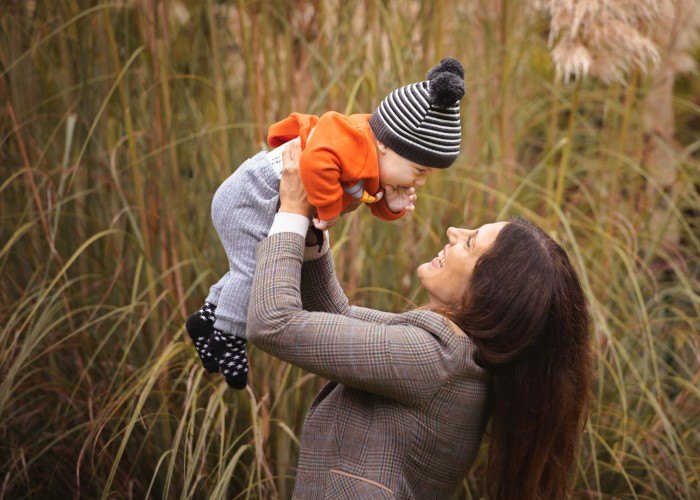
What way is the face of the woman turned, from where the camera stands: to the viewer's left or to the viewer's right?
to the viewer's left

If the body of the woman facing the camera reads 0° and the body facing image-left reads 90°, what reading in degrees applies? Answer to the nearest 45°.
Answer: approximately 90°
